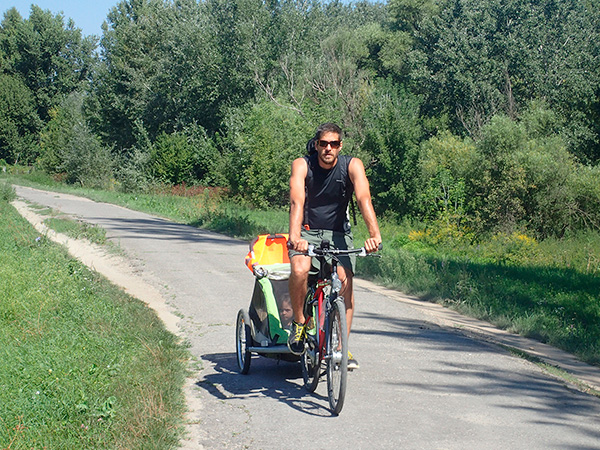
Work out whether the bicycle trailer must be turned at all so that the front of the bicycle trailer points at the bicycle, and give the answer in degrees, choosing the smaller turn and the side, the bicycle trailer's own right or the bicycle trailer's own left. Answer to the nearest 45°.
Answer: approximately 45° to the bicycle trailer's own left

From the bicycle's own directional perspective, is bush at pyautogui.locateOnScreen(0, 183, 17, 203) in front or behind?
behind

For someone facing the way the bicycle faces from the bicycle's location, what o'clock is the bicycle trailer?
The bicycle trailer is roughly at 5 o'clock from the bicycle.

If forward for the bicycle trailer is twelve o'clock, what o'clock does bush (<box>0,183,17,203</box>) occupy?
The bush is roughly at 5 o'clock from the bicycle trailer.

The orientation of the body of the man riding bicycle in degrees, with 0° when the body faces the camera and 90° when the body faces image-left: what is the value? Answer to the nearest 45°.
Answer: approximately 0°

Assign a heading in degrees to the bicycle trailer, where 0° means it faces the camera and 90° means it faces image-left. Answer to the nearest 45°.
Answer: approximately 0°
